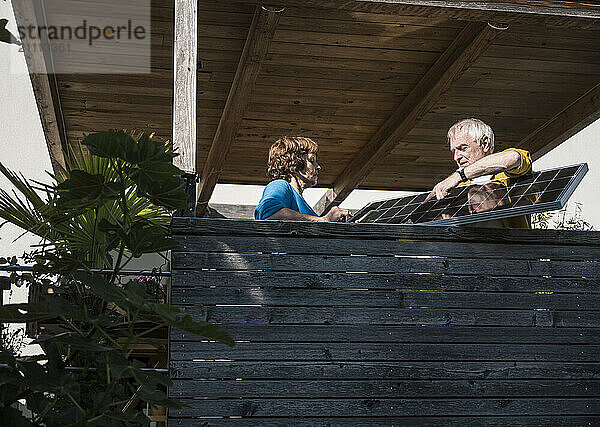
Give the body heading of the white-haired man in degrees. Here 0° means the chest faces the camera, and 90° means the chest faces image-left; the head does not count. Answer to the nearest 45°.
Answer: approximately 45°

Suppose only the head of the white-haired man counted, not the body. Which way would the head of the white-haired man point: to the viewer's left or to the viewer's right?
to the viewer's left

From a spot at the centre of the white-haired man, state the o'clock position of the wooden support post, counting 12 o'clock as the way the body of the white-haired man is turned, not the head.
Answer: The wooden support post is roughly at 1 o'clock from the white-haired man.

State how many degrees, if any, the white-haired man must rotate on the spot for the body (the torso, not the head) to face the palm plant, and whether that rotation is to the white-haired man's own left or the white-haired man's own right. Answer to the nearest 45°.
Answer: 0° — they already face it

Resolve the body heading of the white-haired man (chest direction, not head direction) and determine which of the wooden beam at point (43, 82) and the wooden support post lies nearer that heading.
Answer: the wooden support post
